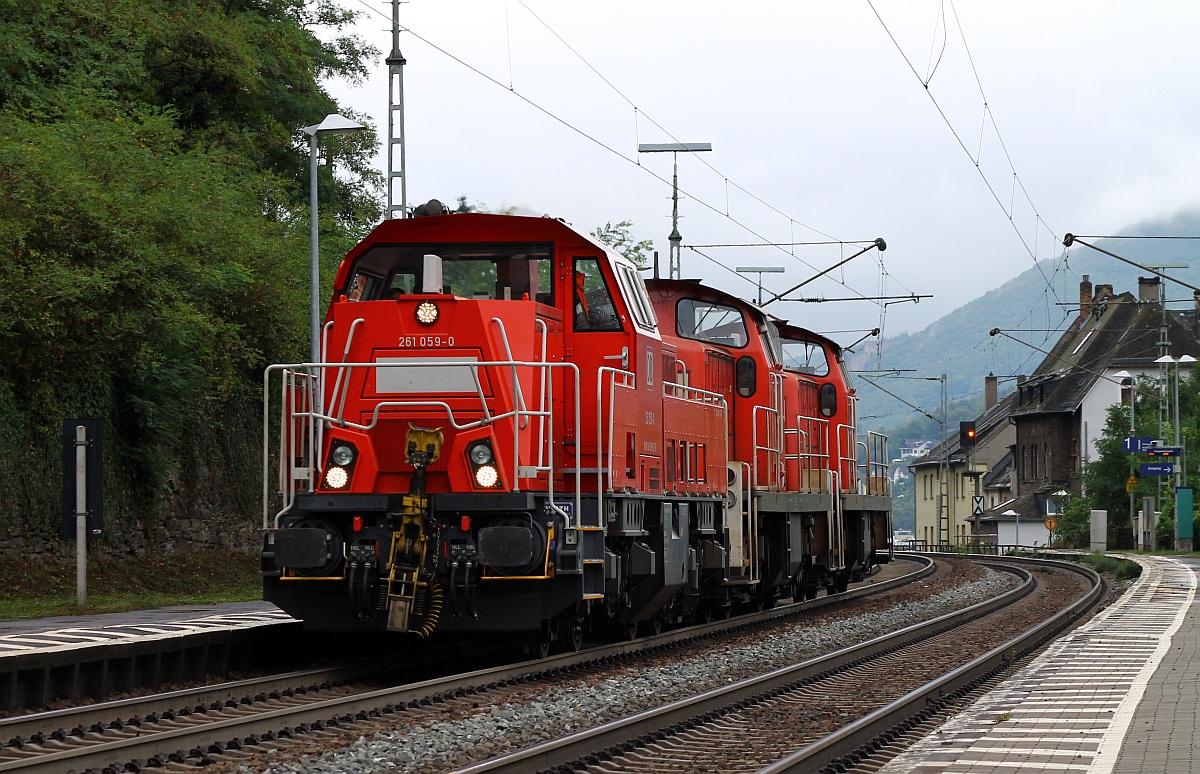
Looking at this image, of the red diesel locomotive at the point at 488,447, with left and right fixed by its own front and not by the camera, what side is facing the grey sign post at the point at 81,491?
right

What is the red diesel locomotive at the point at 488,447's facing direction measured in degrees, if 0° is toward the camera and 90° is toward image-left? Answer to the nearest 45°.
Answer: approximately 45°

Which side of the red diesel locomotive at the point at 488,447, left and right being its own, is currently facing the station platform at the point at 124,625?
front
